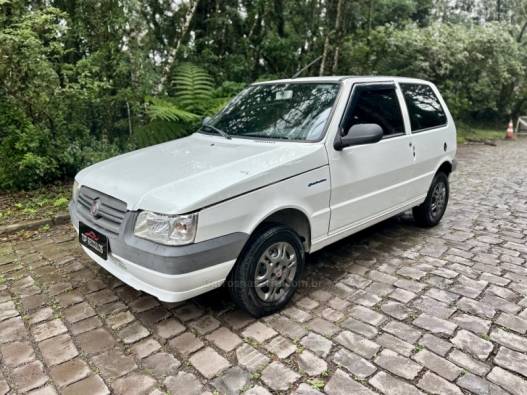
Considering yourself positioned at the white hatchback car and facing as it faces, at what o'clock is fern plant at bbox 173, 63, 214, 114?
The fern plant is roughly at 4 o'clock from the white hatchback car.

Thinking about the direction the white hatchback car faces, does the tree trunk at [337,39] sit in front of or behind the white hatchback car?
behind

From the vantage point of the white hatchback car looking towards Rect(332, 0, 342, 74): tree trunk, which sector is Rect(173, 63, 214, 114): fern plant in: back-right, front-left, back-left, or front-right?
front-left

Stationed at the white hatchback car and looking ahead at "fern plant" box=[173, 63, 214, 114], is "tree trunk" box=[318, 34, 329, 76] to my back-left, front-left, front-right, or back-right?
front-right

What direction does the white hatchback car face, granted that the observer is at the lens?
facing the viewer and to the left of the viewer

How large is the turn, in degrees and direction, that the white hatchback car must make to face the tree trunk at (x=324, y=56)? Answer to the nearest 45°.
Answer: approximately 135° to its right

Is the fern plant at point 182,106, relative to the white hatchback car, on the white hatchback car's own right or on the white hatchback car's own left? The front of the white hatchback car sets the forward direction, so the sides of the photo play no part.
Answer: on the white hatchback car's own right

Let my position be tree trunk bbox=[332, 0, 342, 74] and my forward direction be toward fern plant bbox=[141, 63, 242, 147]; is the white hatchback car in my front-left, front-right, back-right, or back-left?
front-left
